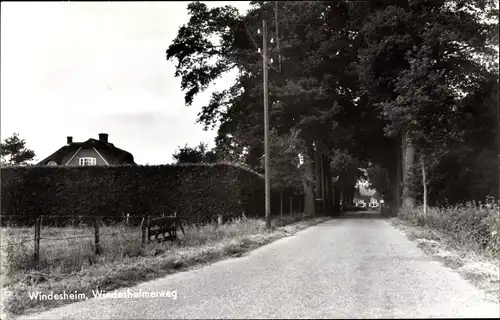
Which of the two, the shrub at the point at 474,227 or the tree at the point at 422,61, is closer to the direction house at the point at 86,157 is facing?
the shrub

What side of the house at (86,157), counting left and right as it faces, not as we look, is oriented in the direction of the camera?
front

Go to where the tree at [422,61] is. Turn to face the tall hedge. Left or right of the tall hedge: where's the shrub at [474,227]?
left

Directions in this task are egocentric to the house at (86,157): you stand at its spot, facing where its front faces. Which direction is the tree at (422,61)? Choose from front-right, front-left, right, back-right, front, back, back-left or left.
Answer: left

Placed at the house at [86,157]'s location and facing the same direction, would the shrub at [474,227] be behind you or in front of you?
in front
